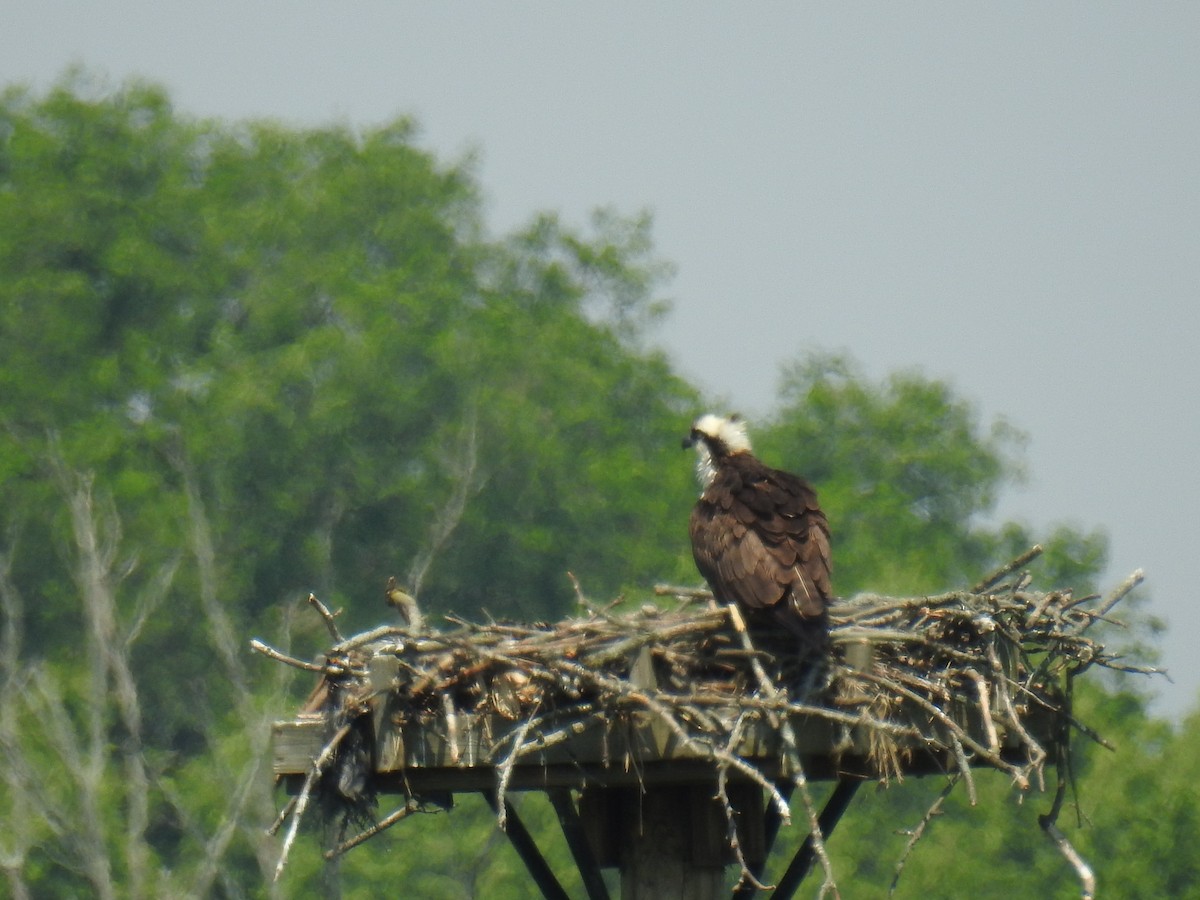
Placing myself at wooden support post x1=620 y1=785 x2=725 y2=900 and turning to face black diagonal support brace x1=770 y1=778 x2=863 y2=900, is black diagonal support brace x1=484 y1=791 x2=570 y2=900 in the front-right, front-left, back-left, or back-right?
back-left

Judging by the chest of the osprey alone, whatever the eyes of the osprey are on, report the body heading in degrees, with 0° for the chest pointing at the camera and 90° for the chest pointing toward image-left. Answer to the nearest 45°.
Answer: approximately 135°

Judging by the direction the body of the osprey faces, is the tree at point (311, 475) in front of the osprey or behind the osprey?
in front
